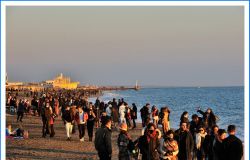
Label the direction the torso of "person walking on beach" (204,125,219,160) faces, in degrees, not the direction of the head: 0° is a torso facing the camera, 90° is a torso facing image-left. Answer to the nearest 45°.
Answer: approximately 315°

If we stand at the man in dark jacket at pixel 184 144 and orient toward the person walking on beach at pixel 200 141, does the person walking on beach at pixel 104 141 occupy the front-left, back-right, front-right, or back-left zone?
back-left

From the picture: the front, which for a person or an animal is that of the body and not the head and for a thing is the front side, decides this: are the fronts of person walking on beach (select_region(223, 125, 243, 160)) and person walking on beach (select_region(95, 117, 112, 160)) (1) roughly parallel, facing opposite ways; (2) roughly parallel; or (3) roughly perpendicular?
roughly perpendicular

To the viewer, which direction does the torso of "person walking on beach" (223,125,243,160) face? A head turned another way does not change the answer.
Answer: away from the camera

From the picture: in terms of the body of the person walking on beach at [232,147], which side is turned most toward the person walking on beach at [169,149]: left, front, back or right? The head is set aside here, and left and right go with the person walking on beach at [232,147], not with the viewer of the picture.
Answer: left
